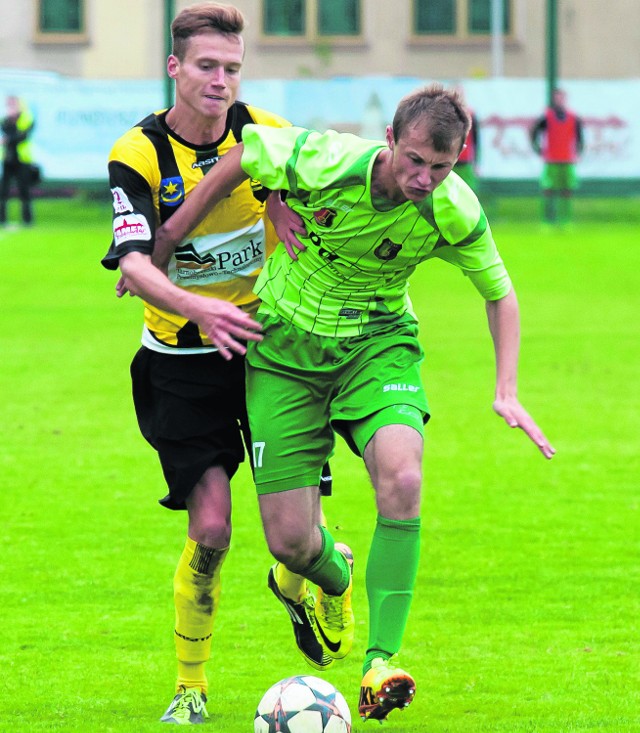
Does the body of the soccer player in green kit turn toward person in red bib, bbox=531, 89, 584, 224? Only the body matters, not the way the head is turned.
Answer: no

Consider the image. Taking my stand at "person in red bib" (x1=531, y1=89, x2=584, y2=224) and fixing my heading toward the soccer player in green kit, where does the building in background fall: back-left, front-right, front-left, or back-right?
back-right

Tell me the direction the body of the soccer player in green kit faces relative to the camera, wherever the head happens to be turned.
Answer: toward the camera

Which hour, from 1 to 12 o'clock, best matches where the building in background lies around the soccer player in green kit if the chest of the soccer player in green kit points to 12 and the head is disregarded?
The building in background is roughly at 6 o'clock from the soccer player in green kit.

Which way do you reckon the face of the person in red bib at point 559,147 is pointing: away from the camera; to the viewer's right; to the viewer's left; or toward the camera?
toward the camera

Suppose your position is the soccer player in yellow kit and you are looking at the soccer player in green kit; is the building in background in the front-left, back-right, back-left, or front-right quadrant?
back-left
